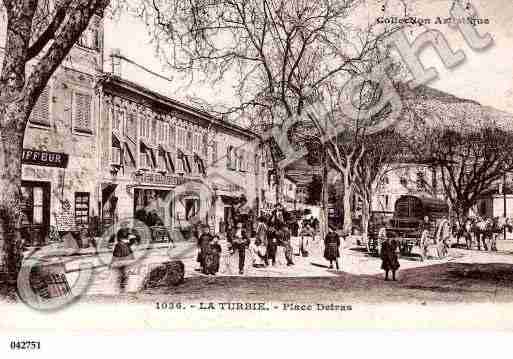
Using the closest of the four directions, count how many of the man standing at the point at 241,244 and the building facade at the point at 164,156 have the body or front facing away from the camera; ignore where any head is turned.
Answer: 0

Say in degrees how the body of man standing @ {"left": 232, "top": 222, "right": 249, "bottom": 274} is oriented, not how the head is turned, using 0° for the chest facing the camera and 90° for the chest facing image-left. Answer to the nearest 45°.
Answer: approximately 0°

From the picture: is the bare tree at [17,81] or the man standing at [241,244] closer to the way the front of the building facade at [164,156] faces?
the man standing

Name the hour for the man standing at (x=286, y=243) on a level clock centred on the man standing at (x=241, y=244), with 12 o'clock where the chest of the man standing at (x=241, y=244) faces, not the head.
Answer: the man standing at (x=286, y=243) is roughly at 8 o'clock from the man standing at (x=241, y=244).

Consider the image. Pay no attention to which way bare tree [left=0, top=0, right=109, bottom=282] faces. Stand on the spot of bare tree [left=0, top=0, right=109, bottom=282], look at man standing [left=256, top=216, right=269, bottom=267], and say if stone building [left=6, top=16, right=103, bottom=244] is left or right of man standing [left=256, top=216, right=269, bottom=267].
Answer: left

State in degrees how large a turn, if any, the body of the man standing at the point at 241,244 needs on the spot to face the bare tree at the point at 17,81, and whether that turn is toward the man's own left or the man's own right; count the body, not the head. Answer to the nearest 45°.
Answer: approximately 45° to the man's own right

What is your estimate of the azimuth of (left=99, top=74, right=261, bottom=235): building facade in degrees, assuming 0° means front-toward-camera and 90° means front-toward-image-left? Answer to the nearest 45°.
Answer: approximately 315°
